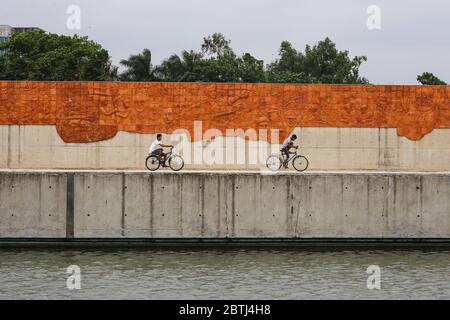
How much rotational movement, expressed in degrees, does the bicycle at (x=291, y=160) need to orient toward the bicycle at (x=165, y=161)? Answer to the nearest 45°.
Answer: approximately 180°

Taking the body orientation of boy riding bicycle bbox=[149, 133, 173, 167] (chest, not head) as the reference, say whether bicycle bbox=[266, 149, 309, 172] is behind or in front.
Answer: in front

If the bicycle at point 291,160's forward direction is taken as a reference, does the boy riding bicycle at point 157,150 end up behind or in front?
behind

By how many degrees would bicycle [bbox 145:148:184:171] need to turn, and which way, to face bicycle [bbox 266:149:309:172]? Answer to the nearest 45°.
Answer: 0° — it already faces it

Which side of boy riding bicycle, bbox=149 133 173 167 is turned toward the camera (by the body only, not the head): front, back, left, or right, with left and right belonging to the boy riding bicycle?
right

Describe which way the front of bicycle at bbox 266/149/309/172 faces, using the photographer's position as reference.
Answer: facing to the right of the viewer

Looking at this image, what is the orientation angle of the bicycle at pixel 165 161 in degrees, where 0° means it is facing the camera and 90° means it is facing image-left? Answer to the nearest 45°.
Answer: approximately 270°
